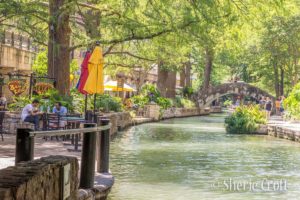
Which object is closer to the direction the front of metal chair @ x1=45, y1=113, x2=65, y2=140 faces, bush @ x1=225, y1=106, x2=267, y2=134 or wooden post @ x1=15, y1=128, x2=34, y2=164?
the bush

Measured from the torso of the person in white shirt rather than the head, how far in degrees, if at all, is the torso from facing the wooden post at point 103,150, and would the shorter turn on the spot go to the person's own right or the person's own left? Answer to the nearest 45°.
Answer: approximately 90° to the person's own right

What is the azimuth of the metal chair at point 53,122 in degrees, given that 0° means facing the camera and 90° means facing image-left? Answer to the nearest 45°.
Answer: approximately 225°

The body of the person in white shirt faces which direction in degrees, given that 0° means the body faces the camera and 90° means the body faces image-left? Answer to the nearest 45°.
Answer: approximately 270°

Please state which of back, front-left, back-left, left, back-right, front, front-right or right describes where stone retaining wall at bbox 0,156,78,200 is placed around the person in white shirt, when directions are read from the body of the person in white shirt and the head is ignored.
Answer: right

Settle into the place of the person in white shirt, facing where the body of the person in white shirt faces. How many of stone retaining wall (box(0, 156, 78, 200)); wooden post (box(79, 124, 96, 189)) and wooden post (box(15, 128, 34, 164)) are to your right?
3
